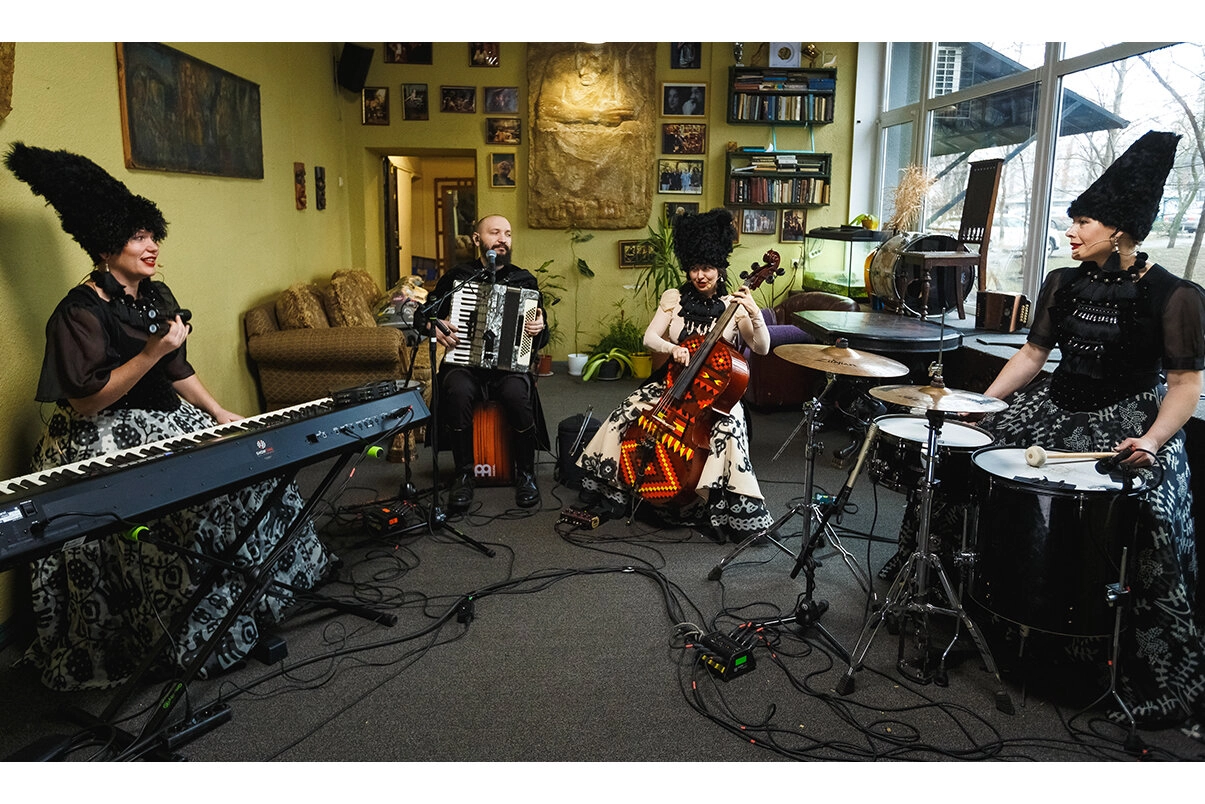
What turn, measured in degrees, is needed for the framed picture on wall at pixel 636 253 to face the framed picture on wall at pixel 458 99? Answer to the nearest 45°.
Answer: approximately 90° to its right

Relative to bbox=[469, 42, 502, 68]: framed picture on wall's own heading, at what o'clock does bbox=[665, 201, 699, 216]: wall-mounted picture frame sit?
The wall-mounted picture frame is roughly at 9 o'clock from the framed picture on wall.

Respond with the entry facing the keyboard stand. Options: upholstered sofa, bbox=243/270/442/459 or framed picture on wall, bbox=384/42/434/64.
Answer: the framed picture on wall

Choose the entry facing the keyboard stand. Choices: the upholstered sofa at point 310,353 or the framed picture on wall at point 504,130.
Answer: the framed picture on wall

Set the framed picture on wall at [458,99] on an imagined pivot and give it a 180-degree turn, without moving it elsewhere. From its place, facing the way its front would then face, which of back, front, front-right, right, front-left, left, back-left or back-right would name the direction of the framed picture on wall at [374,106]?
left

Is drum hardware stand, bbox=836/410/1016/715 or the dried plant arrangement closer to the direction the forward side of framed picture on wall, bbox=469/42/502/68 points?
the drum hardware stand

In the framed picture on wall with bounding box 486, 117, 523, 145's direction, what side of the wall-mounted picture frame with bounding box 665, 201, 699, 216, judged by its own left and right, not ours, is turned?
right

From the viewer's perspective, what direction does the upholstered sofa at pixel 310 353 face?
to the viewer's right

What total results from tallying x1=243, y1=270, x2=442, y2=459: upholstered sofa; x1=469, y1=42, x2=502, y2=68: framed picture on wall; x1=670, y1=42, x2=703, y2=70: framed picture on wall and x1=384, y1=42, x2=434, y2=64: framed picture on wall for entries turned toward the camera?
3

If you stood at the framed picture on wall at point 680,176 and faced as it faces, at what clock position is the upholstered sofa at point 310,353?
The upholstered sofa is roughly at 1 o'clock from the framed picture on wall.

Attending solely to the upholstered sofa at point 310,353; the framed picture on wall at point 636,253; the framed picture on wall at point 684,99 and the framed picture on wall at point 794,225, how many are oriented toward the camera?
3

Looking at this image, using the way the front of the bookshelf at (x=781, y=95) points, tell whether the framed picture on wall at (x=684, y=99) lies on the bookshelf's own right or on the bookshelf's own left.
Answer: on the bookshelf's own right
